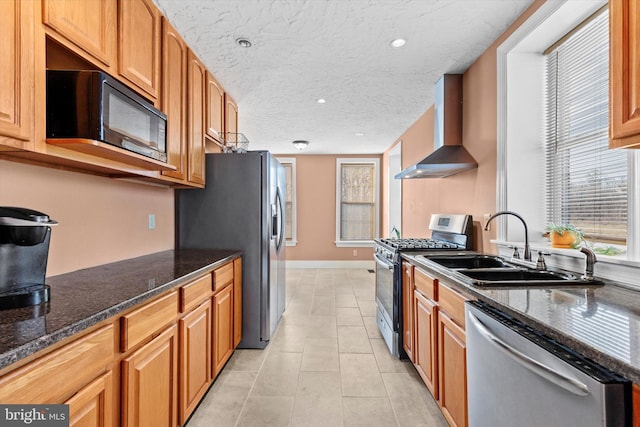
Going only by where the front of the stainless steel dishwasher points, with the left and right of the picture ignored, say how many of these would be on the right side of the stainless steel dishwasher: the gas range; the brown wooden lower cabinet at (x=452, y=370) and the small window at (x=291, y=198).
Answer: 3

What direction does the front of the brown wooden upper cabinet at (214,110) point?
to the viewer's right

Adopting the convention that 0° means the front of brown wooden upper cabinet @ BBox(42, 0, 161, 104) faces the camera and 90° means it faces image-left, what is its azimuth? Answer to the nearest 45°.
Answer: approximately 315°

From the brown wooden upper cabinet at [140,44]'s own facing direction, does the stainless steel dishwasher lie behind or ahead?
ahead

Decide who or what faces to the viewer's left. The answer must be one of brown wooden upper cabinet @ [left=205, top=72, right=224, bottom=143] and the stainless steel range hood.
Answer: the stainless steel range hood

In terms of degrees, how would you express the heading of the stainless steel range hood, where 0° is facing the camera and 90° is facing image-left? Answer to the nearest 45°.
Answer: approximately 90°

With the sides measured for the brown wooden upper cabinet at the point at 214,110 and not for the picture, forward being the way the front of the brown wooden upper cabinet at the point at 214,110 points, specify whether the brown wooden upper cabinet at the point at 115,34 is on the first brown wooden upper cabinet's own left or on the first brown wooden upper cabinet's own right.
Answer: on the first brown wooden upper cabinet's own right

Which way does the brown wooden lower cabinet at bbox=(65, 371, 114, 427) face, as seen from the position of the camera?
facing the viewer and to the right of the viewer

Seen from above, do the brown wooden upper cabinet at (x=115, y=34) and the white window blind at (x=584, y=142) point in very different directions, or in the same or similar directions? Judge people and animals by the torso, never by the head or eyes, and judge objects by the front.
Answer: very different directions

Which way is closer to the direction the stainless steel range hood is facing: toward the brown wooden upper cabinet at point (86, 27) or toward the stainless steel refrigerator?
the stainless steel refrigerator
